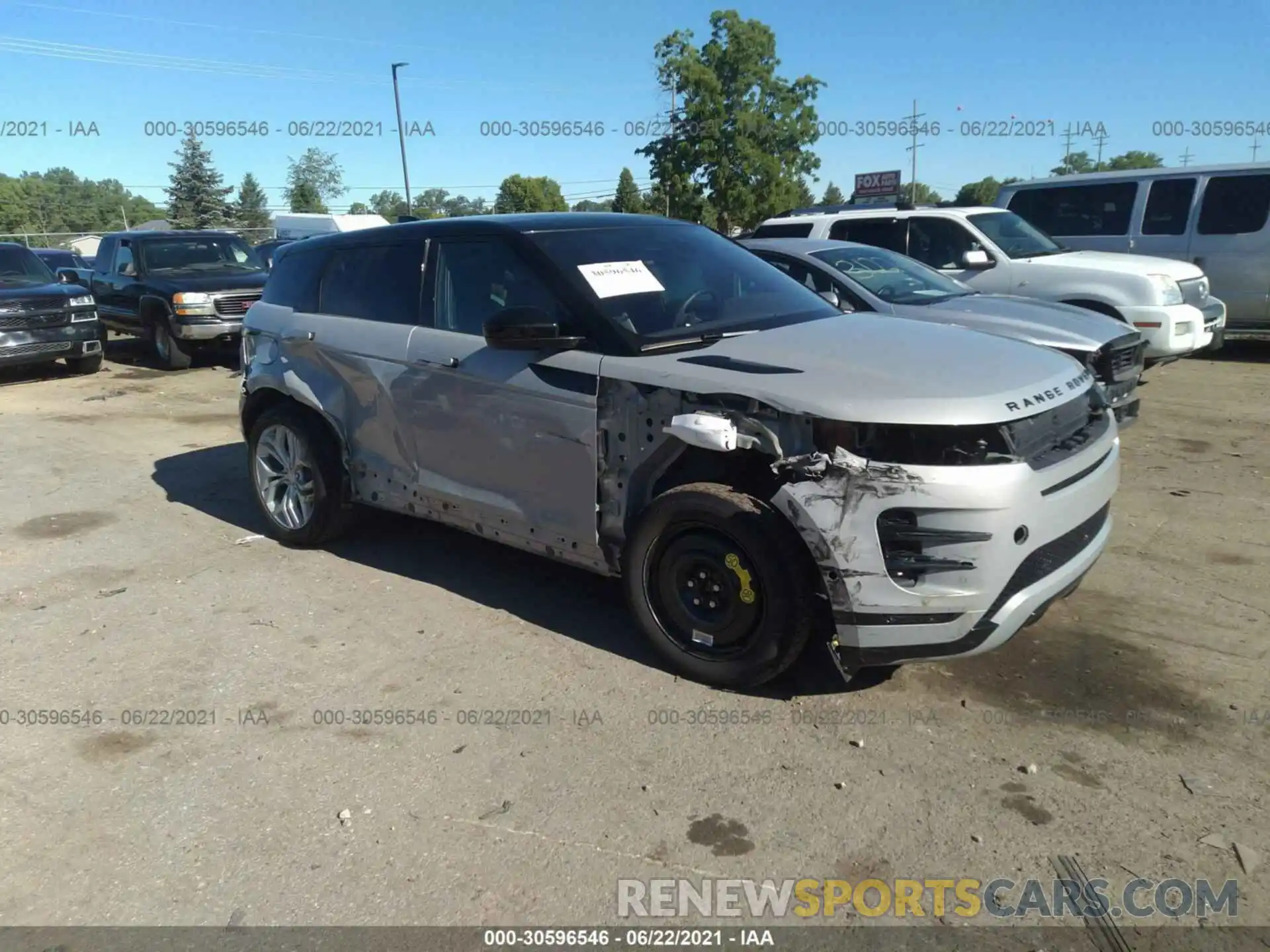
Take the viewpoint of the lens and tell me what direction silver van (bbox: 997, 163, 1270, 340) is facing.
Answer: facing to the right of the viewer

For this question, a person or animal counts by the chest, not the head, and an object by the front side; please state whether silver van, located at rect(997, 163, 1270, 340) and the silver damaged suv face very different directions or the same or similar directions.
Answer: same or similar directions

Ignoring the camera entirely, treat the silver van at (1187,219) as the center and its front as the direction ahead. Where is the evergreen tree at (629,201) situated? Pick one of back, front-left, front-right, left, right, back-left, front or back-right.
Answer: back-left

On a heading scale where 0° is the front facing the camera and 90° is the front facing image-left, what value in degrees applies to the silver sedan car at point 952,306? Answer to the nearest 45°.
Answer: approximately 315°

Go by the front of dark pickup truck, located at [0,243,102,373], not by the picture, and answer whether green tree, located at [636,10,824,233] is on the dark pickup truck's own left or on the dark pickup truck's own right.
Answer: on the dark pickup truck's own left

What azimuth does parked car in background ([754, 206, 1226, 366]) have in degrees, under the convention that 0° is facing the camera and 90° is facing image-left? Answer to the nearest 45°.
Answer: approximately 315°

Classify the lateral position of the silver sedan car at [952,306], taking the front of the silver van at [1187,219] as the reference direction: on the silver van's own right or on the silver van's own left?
on the silver van's own right

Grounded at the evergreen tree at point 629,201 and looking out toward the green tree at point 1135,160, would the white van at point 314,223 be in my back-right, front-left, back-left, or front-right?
back-right

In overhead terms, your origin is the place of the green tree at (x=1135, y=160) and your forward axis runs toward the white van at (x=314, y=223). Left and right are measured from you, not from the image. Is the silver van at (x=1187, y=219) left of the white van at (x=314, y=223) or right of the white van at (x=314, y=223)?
left

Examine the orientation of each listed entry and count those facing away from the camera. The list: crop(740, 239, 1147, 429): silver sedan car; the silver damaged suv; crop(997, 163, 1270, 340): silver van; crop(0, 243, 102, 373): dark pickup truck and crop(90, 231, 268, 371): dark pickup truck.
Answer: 0

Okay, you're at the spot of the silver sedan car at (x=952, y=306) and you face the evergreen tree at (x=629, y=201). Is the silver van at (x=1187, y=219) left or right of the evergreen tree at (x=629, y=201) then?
right

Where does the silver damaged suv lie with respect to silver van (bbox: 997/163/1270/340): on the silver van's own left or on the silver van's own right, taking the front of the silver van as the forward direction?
on the silver van's own right

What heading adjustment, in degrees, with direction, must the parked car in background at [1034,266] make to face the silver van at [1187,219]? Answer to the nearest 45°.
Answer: approximately 90° to its left

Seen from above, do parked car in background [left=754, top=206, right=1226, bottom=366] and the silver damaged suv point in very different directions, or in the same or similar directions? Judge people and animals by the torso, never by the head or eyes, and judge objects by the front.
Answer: same or similar directions

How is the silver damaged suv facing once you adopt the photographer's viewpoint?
facing the viewer and to the right of the viewer
